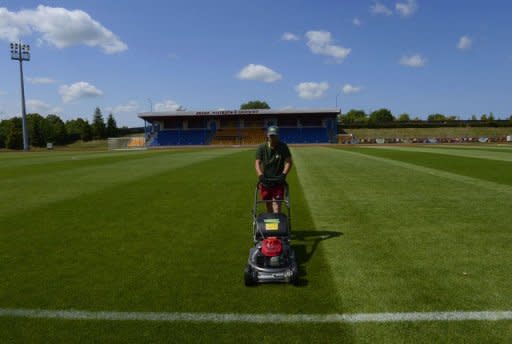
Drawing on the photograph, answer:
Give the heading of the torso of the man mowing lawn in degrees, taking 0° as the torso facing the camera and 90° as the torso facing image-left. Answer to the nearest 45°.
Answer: approximately 0°
